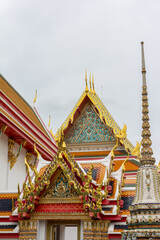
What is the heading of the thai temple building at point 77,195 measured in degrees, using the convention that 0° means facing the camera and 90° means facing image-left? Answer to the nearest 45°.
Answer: approximately 0°
